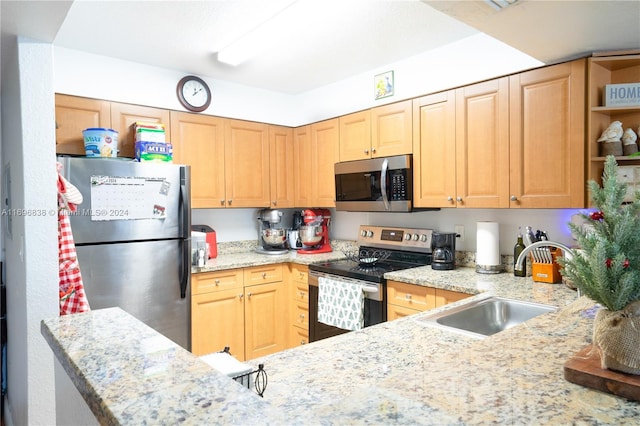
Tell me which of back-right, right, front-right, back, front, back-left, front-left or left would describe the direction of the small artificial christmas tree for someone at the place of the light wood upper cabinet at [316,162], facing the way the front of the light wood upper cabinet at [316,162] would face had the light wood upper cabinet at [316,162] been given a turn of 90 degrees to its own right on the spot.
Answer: back-left

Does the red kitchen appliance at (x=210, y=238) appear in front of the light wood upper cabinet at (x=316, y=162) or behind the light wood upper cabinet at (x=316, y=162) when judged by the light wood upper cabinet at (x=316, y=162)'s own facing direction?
in front

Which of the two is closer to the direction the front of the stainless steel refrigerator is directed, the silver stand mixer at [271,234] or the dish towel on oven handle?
the dish towel on oven handle

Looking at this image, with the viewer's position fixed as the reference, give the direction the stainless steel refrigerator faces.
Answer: facing the viewer and to the right of the viewer

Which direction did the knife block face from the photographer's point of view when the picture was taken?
facing the viewer and to the left of the viewer
